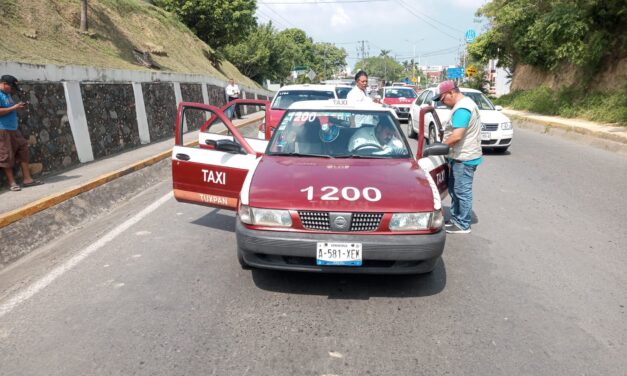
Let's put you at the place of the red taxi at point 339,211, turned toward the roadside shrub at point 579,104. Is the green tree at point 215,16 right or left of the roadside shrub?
left

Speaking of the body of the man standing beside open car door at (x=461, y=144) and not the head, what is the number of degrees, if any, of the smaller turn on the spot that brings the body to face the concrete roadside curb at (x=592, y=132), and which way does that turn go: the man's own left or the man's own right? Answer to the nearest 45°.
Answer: approximately 90° to the man's own right

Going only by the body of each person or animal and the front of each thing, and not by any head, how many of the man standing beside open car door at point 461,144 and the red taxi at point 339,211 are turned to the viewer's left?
1

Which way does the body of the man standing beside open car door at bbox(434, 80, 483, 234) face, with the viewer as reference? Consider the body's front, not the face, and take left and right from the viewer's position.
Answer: facing to the left of the viewer

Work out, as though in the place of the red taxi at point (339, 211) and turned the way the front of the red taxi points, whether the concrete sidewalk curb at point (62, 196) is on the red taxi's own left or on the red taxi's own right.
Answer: on the red taxi's own right

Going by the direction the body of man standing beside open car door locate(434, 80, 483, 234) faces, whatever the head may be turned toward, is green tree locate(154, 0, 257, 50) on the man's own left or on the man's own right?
on the man's own right

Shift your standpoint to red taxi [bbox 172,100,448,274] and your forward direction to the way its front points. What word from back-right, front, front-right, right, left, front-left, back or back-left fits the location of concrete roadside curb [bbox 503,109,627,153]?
back-left

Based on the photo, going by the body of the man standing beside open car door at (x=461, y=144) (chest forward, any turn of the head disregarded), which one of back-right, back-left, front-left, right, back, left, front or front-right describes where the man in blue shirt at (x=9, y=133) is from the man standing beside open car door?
front

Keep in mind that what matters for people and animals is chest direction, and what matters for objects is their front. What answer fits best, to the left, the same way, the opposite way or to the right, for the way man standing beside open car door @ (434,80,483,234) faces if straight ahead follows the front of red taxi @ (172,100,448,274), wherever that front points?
to the right

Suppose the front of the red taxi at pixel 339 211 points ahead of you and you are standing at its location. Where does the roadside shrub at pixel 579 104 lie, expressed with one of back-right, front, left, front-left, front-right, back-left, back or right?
back-left

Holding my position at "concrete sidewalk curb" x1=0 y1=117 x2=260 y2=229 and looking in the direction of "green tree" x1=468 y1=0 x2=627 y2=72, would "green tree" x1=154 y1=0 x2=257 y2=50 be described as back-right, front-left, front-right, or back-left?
front-left

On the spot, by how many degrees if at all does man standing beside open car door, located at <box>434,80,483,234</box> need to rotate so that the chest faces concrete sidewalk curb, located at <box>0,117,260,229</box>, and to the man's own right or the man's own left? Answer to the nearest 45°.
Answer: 0° — they already face it

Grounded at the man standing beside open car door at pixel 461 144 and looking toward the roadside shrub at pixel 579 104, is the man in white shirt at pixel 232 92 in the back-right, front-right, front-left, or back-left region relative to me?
front-left

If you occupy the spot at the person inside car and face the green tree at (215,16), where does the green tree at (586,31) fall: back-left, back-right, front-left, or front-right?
front-right

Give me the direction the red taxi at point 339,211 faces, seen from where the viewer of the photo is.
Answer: facing the viewer
